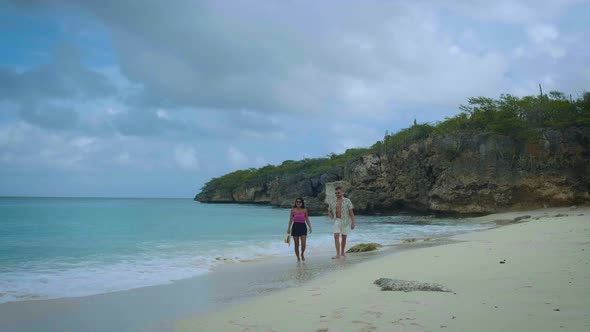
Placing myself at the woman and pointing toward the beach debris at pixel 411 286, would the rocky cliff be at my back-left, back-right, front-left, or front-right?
back-left

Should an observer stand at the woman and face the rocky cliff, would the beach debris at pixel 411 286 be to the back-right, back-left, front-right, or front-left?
back-right

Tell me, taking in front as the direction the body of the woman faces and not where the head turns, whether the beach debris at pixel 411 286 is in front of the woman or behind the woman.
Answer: in front

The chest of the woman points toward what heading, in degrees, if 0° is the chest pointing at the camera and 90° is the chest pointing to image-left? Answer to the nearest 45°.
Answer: approximately 0°

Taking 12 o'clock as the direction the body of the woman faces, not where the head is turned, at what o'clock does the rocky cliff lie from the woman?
The rocky cliff is roughly at 7 o'clock from the woman.

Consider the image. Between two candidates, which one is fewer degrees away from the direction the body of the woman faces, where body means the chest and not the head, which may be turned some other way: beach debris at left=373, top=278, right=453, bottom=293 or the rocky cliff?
the beach debris
